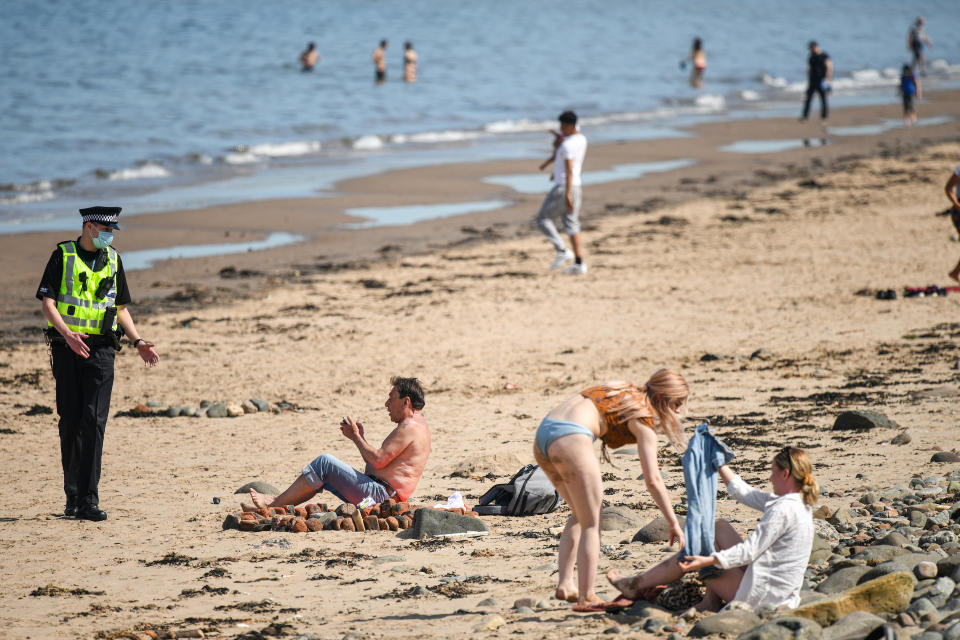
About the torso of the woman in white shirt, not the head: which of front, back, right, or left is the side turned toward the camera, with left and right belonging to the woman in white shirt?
left

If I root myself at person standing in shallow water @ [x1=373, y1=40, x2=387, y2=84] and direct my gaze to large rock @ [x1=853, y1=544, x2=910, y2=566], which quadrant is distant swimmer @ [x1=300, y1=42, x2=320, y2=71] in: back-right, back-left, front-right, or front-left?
back-right

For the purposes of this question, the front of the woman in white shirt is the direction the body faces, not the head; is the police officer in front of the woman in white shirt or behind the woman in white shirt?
in front

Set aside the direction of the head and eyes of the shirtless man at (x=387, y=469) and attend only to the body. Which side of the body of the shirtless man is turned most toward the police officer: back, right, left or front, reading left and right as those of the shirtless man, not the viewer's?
front

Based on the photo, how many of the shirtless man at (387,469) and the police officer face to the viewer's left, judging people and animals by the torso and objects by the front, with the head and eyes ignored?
1

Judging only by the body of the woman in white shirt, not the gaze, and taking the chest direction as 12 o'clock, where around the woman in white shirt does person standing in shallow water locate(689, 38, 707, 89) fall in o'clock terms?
The person standing in shallow water is roughly at 3 o'clock from the woman in white shirt.

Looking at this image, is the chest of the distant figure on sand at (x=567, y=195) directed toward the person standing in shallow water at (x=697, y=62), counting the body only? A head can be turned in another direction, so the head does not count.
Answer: no

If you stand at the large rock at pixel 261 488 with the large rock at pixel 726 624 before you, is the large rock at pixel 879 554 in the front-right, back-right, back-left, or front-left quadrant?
front-left

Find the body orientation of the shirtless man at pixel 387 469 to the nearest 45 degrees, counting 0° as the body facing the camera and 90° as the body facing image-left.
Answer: approximately 90°

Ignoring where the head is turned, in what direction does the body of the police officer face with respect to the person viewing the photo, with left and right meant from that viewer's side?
facing the viewer and to the right of the viewer

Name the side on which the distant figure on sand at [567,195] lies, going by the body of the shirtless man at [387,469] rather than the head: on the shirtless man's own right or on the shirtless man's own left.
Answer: on the shirtless man's own right

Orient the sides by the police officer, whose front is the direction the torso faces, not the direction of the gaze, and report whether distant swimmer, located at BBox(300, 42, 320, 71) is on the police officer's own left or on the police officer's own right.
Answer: on the police officer's own left

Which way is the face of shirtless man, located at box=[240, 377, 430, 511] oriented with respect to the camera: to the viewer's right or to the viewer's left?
to the viewer's left
